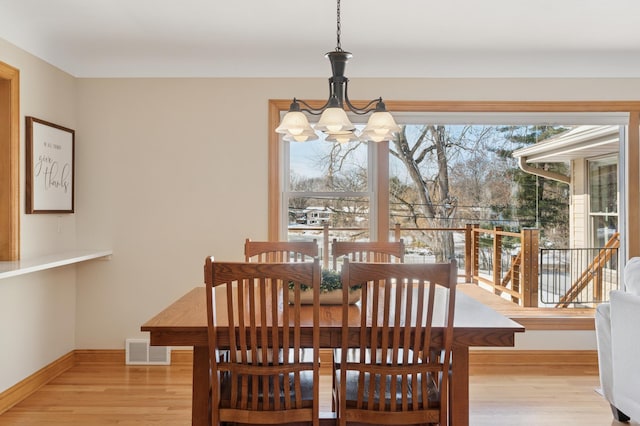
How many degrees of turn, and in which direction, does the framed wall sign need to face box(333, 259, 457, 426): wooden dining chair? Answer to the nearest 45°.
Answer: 0° — it already faces it

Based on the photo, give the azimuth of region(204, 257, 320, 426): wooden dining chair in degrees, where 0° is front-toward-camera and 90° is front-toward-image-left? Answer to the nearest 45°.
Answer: approximately 180°

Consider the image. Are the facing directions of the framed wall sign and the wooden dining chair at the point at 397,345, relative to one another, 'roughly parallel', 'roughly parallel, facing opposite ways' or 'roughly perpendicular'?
roughly perpendicular

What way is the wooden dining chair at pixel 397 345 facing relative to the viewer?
away from the camera

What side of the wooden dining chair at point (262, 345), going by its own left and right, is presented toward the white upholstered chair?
right

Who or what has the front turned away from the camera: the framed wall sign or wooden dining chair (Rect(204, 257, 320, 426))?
the wooden dining chair

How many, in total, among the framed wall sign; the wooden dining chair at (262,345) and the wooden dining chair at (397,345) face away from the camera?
2

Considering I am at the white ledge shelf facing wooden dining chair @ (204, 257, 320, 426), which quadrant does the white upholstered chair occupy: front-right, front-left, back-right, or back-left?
front-left

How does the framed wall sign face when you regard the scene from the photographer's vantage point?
facing the viewer and to the right of the viewer

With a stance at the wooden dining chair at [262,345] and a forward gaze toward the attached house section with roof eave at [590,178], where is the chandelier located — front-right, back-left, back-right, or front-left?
front-left

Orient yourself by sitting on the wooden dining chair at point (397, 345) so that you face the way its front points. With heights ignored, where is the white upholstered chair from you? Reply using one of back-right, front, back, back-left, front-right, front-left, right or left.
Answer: front-right

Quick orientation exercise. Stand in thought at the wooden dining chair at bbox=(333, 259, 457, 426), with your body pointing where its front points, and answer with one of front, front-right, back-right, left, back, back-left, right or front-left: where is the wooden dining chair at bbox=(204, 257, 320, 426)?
left

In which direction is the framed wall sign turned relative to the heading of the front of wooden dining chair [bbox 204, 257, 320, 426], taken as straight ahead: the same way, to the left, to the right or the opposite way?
to the right

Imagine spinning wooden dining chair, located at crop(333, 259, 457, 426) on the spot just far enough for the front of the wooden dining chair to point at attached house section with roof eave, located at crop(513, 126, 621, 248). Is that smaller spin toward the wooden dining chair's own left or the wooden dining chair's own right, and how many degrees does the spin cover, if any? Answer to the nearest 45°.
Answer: approximately 45° to the wooden dining chair's own right
